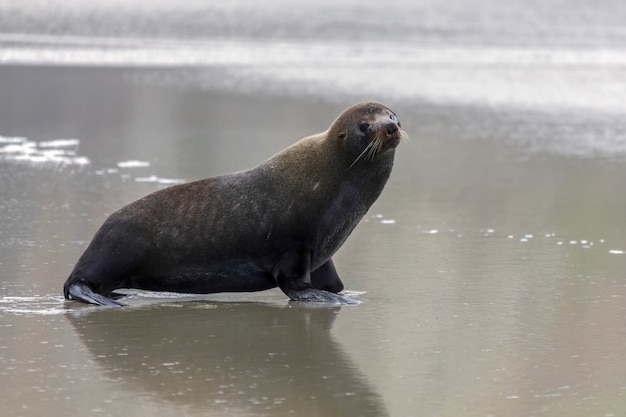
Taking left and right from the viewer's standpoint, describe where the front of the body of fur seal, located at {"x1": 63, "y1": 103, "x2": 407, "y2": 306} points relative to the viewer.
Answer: facing to the right of the viewer
